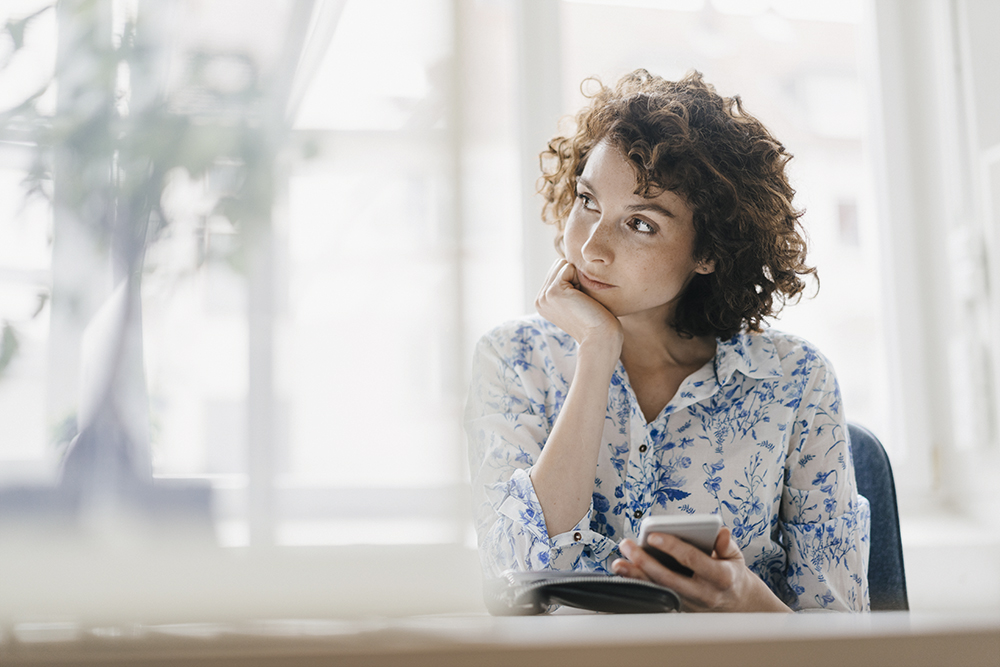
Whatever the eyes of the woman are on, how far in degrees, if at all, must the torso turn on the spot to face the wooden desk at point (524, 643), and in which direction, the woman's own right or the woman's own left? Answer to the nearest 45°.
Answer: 0° — they already face it

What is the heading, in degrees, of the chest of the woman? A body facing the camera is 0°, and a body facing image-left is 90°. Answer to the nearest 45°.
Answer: approximately 0°

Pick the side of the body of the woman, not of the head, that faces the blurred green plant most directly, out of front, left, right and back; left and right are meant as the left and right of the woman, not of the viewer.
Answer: front
